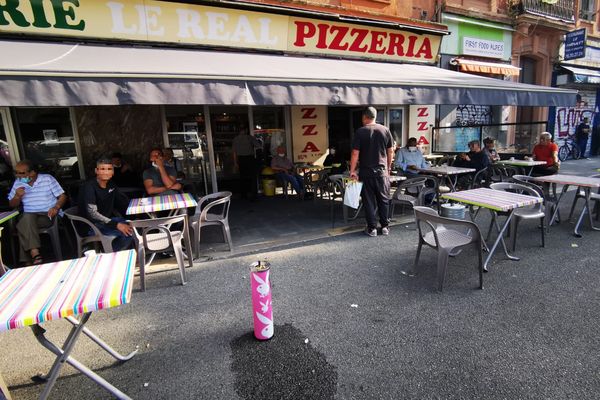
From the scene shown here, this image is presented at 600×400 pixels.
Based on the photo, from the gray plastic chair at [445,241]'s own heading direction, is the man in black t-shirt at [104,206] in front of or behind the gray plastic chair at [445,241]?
behind

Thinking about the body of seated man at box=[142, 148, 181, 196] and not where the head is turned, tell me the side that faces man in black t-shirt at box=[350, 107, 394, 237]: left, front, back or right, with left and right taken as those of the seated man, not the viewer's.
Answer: left

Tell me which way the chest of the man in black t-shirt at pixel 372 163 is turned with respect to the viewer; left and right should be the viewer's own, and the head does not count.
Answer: facing away from the viewer

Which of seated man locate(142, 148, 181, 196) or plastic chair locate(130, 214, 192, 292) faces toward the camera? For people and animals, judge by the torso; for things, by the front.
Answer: the seated man

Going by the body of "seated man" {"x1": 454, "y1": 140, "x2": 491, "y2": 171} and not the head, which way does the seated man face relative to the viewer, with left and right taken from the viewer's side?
facing the viewer and to the left of the viewer

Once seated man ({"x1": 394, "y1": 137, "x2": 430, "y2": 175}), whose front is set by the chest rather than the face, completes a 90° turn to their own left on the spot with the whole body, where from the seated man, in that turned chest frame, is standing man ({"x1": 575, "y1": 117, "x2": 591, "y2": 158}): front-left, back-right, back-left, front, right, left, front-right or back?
front-left

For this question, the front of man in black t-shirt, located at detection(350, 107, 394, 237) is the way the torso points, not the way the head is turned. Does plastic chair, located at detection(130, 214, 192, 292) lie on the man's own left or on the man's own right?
on the man's own left

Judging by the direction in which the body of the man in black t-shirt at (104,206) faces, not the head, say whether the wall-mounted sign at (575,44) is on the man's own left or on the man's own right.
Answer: on the man's own left

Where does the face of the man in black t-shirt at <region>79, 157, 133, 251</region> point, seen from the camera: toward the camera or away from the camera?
toward the camera

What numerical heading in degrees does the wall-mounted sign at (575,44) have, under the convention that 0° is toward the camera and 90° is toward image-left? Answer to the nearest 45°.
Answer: approximately 45°

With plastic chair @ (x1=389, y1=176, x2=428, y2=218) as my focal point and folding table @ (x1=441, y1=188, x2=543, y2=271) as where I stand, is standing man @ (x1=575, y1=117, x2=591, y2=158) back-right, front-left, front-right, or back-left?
front-right

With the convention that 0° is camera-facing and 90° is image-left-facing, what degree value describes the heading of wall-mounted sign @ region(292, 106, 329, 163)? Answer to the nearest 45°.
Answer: approximately 0°

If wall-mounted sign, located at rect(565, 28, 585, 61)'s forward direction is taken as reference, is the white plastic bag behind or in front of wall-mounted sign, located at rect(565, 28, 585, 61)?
in front

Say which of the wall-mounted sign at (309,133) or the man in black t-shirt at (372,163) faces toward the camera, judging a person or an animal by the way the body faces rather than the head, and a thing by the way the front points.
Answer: the wall-mounted sign

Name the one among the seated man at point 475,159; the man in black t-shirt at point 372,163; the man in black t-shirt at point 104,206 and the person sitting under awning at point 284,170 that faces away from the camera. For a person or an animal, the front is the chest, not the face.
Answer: the man in black t-shirt at point 372,163

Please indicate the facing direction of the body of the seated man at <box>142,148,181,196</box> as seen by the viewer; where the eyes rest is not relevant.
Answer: toward the camera

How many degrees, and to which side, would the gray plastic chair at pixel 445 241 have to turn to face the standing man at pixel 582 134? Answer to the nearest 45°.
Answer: approximately 45° to its left

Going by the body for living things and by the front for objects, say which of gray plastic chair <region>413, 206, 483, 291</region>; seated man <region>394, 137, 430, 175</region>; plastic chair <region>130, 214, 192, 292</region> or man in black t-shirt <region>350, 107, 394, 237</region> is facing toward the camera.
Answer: the seated man

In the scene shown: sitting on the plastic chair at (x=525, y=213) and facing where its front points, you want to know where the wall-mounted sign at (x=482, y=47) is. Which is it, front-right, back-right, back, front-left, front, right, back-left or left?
back-right

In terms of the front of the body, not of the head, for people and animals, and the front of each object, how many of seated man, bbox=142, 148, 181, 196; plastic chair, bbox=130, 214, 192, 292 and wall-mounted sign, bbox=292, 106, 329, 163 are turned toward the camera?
2
